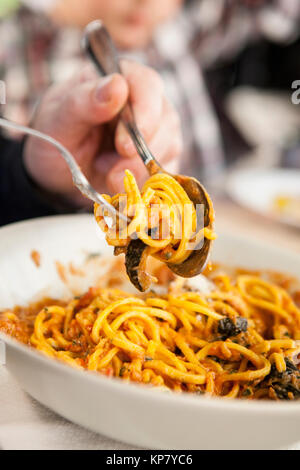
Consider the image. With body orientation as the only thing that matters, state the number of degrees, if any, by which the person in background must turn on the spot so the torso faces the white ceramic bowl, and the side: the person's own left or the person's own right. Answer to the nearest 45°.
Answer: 0° — they already face it

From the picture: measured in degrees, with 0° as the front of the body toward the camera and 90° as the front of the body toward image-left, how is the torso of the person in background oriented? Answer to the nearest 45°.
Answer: approximately 0°
